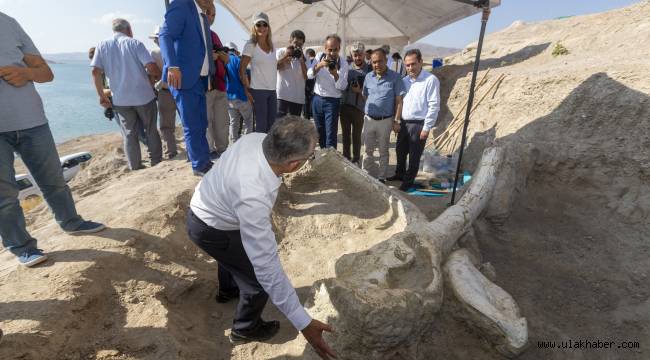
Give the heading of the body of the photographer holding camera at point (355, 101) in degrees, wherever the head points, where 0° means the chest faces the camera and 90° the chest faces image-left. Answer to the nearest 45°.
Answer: approximately 0°

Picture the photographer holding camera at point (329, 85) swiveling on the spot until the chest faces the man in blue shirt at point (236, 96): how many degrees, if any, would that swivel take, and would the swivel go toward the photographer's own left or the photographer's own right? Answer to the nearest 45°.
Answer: approximately 90° to the photographer's own right

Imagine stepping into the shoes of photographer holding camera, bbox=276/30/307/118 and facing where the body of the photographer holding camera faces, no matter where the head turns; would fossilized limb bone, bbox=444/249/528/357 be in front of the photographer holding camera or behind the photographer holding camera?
in front

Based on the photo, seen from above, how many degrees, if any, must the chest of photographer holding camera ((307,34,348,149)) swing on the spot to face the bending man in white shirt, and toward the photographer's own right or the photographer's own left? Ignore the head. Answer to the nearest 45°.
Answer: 0° — they already face them

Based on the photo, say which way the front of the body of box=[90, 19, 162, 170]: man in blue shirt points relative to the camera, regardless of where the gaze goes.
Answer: away from the camera

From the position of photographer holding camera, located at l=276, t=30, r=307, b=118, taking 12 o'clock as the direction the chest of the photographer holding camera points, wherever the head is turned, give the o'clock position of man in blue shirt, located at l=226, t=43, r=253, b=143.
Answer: The man in blue shirt is roughly at 3 o'clock from the photographer holding camera.

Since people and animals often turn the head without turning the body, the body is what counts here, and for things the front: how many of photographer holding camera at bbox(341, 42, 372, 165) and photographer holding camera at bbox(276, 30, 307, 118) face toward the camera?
2

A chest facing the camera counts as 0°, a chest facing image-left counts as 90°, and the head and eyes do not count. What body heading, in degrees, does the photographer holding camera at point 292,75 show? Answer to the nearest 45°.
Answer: approximately 0°

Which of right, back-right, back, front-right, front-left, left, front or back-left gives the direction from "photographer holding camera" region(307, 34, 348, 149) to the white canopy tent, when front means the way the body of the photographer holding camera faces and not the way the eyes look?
back

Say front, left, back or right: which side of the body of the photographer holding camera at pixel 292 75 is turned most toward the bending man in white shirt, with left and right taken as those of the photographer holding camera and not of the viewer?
front

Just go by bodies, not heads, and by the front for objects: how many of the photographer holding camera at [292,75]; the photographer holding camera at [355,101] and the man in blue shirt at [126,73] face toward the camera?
2
